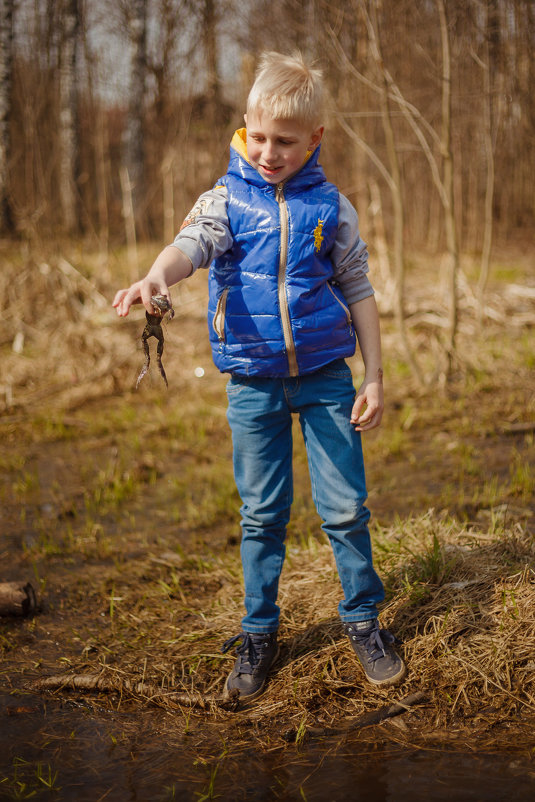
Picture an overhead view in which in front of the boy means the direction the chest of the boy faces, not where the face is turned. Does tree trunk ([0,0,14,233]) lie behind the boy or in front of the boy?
behind

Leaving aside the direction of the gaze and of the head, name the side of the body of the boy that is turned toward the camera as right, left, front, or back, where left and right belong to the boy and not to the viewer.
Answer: front

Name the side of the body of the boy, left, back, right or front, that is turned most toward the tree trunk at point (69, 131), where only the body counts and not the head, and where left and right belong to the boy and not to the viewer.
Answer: back

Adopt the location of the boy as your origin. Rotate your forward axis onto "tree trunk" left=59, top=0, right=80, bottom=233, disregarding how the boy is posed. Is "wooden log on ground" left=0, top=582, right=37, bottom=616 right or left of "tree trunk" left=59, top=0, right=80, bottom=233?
left

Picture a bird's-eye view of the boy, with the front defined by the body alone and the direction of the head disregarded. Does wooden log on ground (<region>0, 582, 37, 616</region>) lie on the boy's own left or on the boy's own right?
on the boy's own right

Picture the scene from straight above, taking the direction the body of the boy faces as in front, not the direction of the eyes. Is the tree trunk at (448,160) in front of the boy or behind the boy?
behind

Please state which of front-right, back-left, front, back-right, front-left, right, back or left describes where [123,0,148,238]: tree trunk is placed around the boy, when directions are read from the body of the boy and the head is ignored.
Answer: back

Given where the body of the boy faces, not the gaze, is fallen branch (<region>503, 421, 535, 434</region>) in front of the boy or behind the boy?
behind
